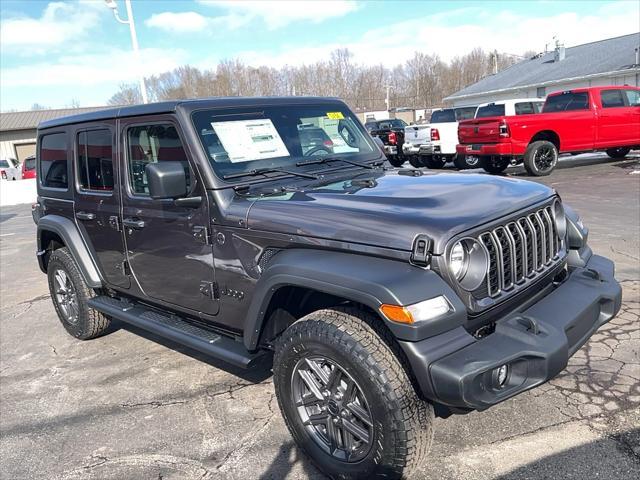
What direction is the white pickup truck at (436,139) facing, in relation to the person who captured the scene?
facing away from the viewer and to the right of the viewer

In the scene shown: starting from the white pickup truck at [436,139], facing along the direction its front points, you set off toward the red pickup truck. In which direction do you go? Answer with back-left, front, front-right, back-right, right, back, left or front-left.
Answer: right

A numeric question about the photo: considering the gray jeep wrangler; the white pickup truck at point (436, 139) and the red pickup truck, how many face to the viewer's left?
0

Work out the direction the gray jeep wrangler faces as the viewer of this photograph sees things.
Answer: facing the viewer and to the right of the viewer

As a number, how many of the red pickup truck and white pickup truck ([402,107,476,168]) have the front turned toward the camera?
0

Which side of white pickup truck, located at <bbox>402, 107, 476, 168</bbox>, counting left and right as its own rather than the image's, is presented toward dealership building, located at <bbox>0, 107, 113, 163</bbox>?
left

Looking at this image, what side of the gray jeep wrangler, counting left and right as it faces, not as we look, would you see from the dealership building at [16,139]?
back

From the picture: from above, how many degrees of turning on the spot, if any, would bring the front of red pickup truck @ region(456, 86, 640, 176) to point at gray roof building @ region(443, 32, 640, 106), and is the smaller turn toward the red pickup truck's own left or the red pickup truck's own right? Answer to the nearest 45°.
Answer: approximately 45° to the red pickup truck's own left

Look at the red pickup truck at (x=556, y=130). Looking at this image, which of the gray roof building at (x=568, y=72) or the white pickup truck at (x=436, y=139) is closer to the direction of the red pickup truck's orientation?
the gray roof building

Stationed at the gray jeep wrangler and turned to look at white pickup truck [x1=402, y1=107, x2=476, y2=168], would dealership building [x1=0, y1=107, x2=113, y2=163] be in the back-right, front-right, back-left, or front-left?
front-left

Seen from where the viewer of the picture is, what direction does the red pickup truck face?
facing away from the viewer and to the right of the viewer

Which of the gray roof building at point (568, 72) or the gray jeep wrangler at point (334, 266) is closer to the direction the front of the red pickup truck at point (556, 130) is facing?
the gray roof building

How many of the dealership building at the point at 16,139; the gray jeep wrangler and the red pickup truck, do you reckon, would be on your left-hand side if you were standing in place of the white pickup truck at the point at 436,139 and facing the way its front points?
1

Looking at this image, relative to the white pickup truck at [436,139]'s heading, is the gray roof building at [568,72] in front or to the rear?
in front

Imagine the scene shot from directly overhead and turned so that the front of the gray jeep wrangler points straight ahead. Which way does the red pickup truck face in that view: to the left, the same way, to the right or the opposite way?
to the left
